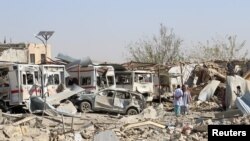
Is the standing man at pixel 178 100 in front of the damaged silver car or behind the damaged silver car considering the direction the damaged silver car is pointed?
behind

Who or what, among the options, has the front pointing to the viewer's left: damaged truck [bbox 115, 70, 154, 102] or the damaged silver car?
the damaged silver car

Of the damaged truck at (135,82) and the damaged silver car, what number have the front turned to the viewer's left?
1

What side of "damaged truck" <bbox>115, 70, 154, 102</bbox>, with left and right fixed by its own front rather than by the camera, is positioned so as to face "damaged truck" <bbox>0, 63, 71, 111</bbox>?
right

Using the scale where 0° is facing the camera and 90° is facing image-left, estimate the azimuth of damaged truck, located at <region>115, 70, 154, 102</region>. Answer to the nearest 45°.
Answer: approximately 315°

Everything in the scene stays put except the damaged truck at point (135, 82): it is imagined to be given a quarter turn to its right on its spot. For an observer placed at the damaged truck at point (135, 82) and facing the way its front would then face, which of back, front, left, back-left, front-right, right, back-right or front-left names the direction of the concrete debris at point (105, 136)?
front-left

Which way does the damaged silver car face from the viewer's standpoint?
to the viewer's left
